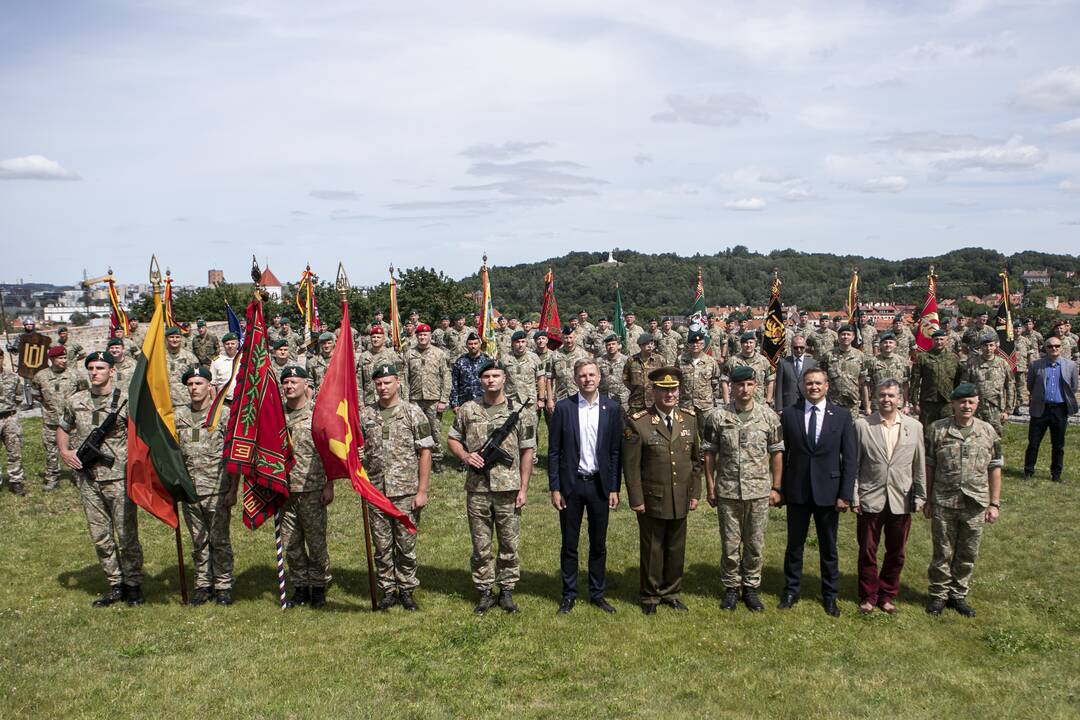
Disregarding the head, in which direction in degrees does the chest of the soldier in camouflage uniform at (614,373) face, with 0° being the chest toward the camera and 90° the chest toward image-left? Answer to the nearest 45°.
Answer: approximately 0°

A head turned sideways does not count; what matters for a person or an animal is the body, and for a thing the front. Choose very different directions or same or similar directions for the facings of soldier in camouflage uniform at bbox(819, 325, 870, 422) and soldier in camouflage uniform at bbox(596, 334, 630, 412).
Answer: same or similar directions

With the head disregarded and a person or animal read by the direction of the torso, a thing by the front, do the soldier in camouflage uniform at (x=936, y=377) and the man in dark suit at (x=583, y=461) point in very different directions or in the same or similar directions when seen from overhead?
same or similar directions

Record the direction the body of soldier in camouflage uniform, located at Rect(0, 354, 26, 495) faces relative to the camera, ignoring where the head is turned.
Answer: toward the camera

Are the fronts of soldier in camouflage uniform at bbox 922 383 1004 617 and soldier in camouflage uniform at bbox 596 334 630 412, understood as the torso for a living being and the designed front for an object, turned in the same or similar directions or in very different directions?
same or similar directions

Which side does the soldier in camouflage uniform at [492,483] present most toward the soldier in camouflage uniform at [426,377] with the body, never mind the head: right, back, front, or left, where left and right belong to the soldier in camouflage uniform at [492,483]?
back

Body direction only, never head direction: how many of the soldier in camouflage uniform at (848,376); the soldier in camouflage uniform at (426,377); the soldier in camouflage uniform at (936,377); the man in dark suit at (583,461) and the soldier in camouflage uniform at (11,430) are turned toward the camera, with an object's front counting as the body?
5

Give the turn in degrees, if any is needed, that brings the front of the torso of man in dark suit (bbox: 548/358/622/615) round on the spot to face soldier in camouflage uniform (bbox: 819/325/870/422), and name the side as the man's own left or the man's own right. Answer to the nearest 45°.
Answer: approximately 135° to the man's own left

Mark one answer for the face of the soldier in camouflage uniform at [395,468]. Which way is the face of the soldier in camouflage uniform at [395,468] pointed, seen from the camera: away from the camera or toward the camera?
toward the camera

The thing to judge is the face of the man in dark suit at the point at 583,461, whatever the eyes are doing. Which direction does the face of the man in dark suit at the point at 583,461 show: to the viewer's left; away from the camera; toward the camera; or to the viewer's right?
toward the camera

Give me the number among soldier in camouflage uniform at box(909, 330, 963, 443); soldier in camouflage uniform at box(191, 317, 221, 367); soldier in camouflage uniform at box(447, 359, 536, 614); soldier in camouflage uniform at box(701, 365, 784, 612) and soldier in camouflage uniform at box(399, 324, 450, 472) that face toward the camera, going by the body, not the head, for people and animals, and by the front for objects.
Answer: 5

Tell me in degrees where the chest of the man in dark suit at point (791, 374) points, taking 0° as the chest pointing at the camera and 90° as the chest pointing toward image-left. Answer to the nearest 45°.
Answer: approximately 0°

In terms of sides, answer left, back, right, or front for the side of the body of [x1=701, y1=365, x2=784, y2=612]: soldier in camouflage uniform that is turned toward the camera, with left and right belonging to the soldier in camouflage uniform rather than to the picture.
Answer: front

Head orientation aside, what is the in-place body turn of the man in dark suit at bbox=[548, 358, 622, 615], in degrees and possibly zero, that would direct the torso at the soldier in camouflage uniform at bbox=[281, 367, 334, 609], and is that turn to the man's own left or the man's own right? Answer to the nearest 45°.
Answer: approximately 90° to the man's own right

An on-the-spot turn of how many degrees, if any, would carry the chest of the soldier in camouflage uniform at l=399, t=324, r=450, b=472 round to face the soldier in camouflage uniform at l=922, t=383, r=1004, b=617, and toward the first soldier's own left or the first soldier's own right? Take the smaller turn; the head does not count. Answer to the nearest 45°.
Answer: approximately 45° to the first soldier's own left

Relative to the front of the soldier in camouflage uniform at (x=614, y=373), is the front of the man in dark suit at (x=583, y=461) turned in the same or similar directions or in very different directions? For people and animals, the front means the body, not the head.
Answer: same or similar directions

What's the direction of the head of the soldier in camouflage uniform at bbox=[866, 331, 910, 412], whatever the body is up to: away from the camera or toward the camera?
toward the camera

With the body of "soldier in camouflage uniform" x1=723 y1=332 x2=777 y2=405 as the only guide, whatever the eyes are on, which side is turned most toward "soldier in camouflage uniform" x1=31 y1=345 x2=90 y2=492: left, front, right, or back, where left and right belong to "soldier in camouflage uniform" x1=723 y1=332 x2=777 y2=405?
right

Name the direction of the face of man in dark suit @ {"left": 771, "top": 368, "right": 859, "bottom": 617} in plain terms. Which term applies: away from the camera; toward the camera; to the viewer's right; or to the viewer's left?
toward the camera

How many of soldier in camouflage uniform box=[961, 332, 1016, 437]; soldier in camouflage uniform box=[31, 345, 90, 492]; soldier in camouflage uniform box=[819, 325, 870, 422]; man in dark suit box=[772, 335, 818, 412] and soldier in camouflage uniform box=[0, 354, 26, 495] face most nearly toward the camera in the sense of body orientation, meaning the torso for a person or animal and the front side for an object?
5

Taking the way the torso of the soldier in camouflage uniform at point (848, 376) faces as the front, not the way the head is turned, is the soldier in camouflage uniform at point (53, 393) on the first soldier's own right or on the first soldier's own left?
on the first soldier's own right
